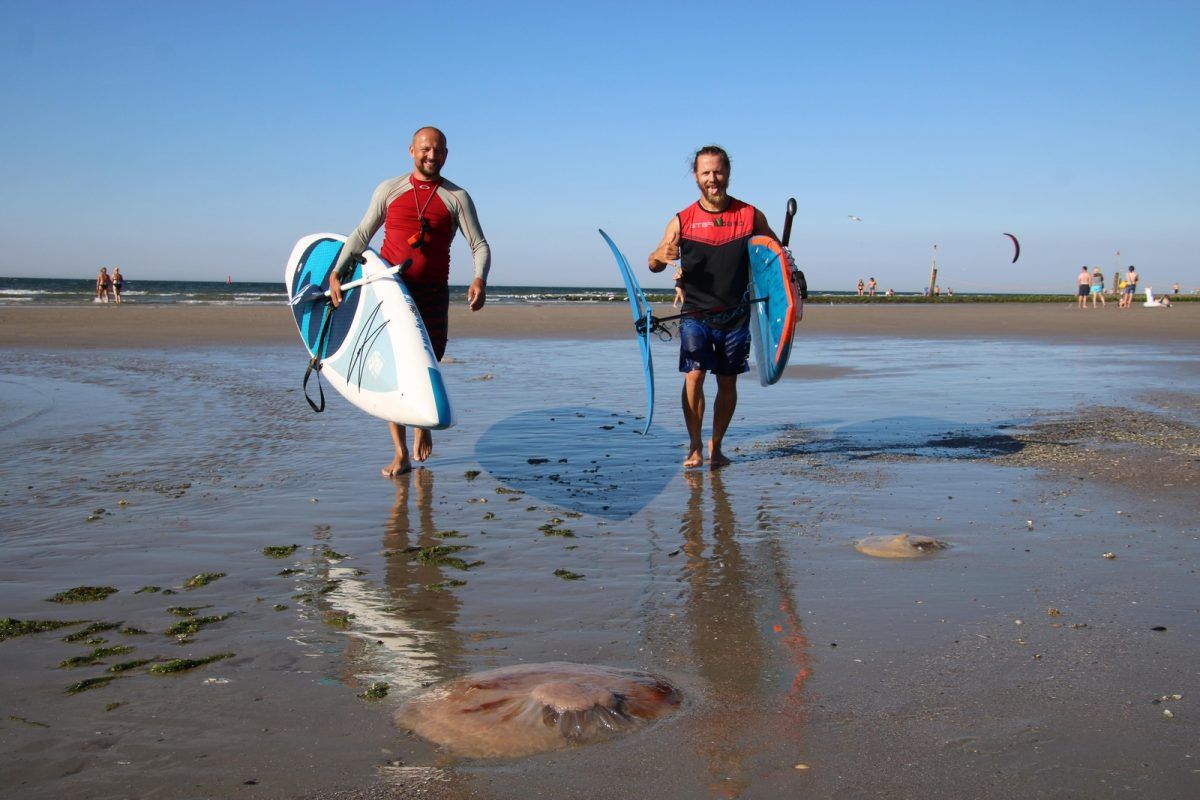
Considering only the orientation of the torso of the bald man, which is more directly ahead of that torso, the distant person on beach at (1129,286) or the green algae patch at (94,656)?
the green algae patch

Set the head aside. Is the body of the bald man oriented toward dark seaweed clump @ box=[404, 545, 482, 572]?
yes

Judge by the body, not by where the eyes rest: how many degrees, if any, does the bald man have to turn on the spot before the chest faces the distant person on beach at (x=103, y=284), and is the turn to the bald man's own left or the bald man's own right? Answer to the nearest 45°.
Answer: approximately 180°

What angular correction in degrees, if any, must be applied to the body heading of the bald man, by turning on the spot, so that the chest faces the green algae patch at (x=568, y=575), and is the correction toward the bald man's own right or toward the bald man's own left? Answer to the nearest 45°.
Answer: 0° — they already face it

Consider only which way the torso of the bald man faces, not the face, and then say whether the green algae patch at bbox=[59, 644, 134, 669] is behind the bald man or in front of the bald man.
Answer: in front

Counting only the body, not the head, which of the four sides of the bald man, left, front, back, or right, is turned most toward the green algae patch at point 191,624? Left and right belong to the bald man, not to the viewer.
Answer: front

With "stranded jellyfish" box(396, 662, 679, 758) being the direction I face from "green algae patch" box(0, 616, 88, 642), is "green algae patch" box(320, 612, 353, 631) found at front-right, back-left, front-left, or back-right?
front-left

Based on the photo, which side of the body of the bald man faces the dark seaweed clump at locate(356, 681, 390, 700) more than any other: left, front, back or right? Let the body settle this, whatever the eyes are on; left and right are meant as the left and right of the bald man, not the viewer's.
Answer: front

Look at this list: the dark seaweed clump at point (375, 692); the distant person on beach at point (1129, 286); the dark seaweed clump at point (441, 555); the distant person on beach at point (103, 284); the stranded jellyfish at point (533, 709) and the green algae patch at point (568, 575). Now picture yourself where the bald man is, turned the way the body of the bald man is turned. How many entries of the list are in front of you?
4

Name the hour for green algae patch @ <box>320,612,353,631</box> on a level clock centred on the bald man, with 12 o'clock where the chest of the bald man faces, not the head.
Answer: The green algae patch is roughly at 12 o'clock from the bald man.

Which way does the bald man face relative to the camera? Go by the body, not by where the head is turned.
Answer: toward the camera

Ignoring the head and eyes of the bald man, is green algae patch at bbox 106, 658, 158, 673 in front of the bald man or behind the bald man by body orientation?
in front

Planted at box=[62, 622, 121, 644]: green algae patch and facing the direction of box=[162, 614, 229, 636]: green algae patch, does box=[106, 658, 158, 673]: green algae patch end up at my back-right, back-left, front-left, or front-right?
front-right
